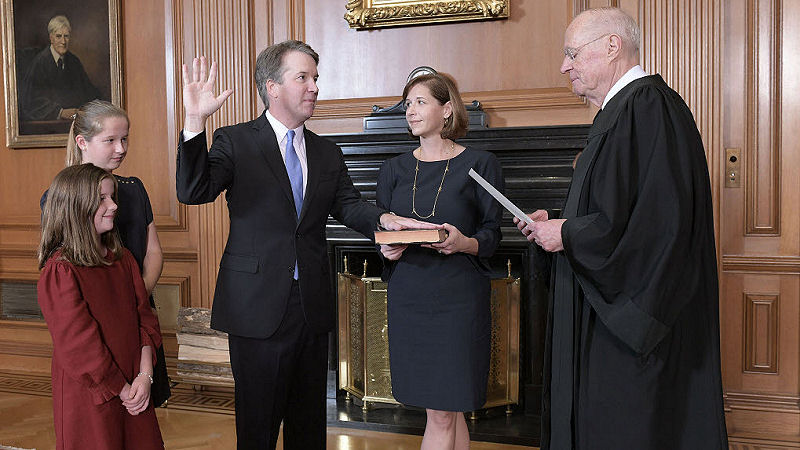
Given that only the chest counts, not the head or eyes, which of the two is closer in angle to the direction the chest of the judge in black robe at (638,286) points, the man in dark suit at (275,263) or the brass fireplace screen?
the man in dark suit

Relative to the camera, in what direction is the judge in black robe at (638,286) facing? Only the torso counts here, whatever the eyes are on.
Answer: to the viewer's left

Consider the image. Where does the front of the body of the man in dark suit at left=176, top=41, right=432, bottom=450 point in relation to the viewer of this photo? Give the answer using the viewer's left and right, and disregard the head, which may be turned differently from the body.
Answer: facing the viewer and to the right of the viewer

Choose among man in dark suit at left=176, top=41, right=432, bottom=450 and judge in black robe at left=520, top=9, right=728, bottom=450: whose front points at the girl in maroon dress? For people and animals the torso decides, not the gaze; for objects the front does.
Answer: the judge in black robe

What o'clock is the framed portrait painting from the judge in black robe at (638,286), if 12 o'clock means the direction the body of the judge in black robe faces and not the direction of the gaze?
The framed portrait painting is roughly at 1 o'clock from the judge in black robe.

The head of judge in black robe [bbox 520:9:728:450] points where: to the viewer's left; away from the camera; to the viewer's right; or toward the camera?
to the viewer's left

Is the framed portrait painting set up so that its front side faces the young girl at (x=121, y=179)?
yes

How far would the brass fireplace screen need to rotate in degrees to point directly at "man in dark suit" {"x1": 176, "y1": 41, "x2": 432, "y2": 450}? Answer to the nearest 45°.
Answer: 0° — it already faces them
